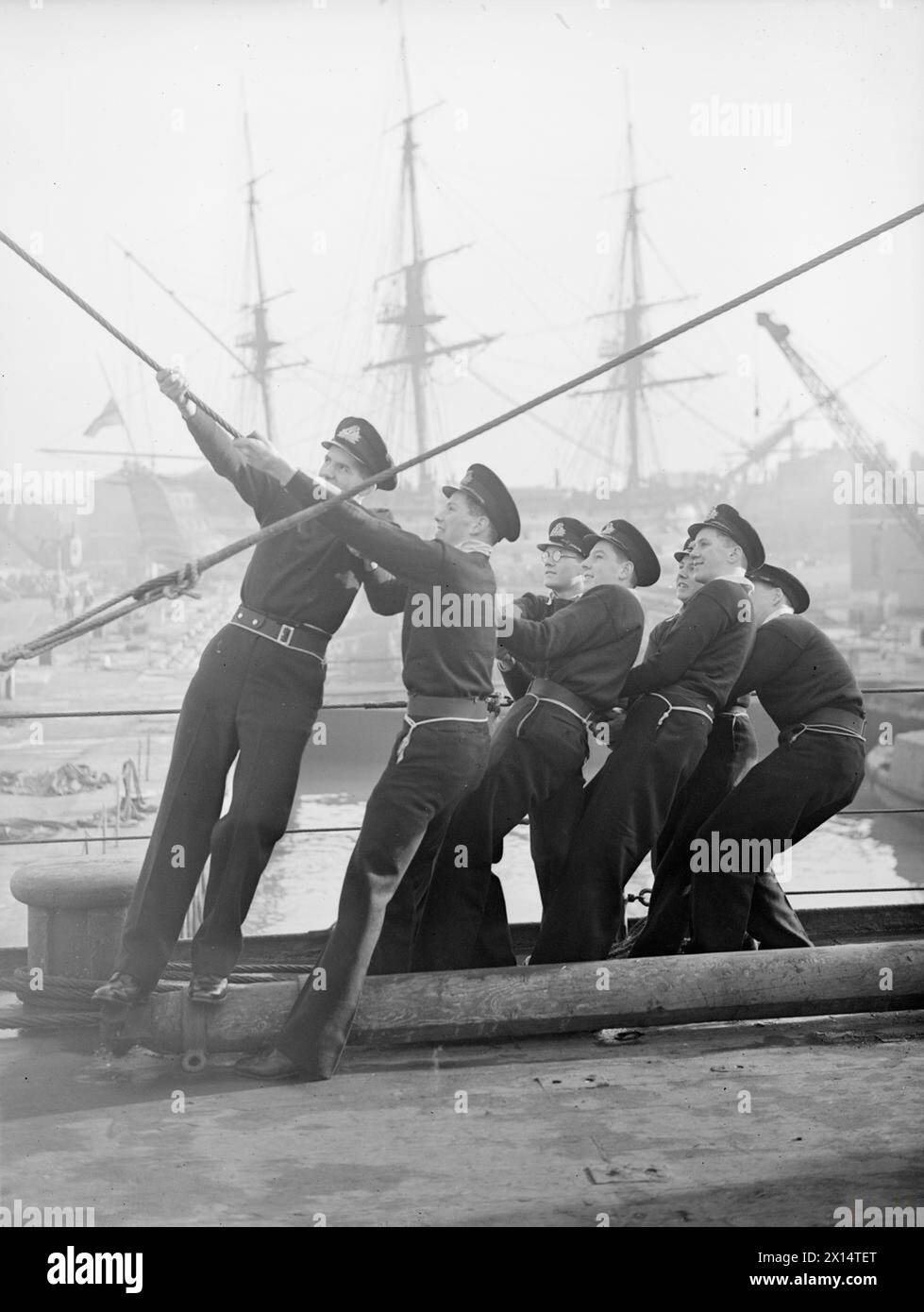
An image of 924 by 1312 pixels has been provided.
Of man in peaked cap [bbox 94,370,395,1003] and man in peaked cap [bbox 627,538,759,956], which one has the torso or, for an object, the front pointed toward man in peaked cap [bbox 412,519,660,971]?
man in peaked cap [bbox 627,538,759,956]

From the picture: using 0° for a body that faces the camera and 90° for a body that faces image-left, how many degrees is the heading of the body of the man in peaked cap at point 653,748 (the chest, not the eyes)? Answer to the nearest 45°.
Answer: approximately 90°

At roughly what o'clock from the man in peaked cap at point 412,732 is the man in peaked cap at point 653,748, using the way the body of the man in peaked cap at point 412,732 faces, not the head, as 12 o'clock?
the man in peaked cap at point 653,748 is roughly at 5 o'clock from the man in peaked cap at point 412,732.

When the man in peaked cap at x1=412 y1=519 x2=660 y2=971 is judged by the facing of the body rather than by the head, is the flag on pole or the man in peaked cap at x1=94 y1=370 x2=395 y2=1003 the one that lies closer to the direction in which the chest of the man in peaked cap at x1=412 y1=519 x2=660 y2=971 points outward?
the man in peaked cap

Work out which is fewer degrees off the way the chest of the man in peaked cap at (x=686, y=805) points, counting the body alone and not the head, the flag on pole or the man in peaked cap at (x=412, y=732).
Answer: the man in peaked cap

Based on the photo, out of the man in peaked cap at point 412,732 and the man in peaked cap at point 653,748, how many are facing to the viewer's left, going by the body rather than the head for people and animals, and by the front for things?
2

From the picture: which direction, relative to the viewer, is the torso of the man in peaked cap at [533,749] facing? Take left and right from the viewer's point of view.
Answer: facing to the left of the viewer

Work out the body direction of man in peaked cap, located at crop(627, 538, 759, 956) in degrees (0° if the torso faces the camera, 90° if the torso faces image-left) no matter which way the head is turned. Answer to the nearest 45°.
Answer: approximately 45°

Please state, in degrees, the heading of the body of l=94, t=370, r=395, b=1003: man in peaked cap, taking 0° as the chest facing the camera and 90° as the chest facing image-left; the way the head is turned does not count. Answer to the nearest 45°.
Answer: approximately 45°

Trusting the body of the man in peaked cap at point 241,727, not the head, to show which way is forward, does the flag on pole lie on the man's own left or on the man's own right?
on the man's own right

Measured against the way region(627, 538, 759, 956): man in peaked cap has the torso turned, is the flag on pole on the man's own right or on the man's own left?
on the man's own right

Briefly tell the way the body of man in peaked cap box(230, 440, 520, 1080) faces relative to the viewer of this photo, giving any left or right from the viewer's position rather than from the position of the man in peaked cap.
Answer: facing to the left of the viewer

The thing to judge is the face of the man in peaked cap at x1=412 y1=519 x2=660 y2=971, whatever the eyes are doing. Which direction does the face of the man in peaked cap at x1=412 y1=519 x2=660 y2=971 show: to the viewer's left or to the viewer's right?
to the viewer's left
